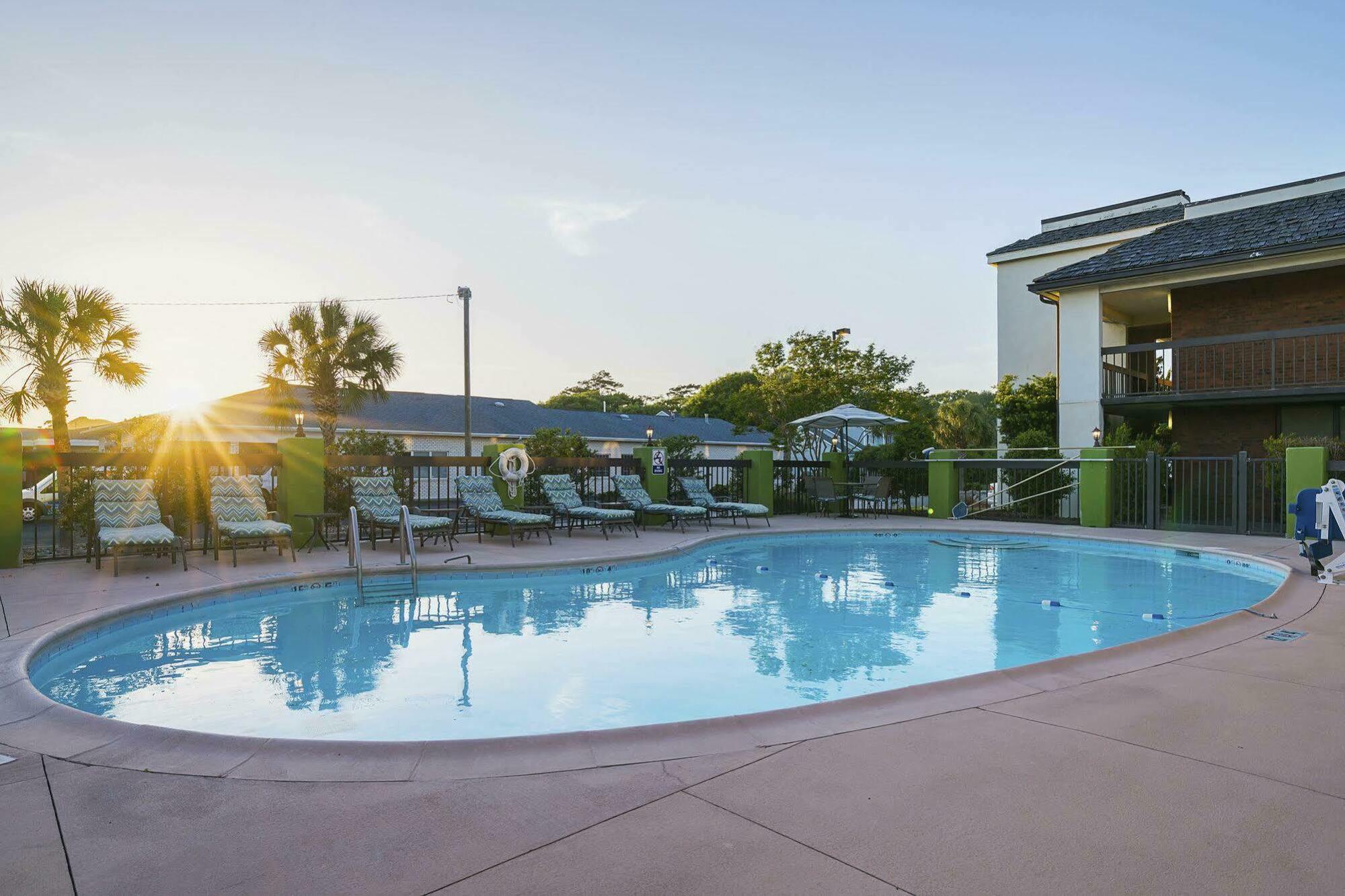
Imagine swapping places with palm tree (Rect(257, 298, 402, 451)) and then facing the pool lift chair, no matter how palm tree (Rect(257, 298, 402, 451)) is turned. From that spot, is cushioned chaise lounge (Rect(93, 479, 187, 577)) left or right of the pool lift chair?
right

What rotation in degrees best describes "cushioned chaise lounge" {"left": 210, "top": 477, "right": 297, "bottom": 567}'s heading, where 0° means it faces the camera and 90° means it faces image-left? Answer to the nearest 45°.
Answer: approximately 315°

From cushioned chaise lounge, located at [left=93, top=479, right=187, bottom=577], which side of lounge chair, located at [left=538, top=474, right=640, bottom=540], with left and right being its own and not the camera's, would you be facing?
right

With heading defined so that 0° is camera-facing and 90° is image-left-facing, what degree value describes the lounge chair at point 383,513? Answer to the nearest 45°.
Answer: approximately 315°

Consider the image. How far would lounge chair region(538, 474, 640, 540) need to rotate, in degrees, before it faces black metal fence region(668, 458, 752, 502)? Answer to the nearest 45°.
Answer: approximately 90° to its left

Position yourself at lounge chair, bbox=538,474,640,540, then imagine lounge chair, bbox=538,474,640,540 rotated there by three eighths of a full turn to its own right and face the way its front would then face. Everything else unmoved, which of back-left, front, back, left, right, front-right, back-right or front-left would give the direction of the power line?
front-right

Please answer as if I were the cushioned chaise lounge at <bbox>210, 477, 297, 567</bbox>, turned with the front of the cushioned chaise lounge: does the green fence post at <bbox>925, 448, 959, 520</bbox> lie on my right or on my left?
on my left
